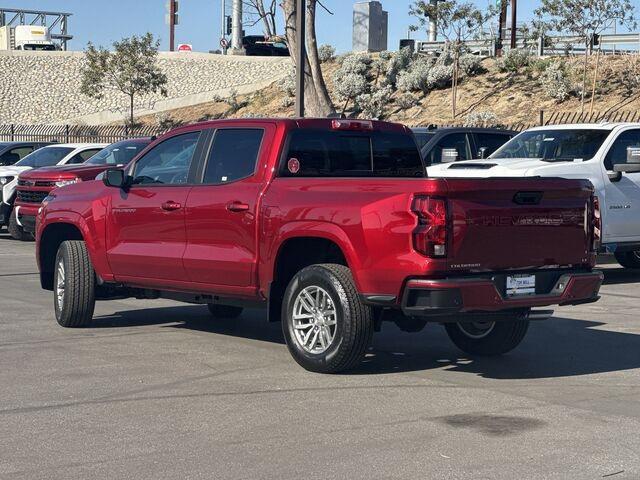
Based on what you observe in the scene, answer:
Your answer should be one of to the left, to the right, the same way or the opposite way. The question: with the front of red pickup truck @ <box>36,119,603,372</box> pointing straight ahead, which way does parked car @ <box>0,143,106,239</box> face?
to the left

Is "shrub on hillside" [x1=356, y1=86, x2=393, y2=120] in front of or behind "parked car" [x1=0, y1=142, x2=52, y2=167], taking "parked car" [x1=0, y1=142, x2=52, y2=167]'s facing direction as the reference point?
behind

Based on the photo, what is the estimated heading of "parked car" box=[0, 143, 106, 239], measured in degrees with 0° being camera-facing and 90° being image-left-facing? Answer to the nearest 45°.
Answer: approximately 45°

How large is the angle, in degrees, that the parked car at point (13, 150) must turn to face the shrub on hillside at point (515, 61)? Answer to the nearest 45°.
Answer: approximately 180°

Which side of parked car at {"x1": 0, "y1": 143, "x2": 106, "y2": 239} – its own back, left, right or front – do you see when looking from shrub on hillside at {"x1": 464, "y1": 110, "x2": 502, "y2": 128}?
back

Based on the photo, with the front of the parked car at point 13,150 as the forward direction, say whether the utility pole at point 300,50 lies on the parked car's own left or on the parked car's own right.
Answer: on the parked car's own left

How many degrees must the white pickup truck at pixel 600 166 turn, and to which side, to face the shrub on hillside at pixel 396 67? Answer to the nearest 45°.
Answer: approximately 135° to its right

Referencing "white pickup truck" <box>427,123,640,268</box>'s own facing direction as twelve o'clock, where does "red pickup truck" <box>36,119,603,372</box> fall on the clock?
The red pickup truck is roughly at 11 o'clock from the white pickup truck.

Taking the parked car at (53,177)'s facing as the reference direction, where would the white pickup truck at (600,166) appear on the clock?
The white pickup truck is roughly at 9 o'clock from the parked car.

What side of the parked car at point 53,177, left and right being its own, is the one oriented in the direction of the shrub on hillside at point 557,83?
back

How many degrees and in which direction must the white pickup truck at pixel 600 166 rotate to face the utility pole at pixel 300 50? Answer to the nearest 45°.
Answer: approximately 90° to its right

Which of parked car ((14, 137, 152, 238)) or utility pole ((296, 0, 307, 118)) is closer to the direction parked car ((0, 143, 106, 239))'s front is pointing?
the parked car

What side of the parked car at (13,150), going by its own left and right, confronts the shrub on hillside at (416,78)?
back

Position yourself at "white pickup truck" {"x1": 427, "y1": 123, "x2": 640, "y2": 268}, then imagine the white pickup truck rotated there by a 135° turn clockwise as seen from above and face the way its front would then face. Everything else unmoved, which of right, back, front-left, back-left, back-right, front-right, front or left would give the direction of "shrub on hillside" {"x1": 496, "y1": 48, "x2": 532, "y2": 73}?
front

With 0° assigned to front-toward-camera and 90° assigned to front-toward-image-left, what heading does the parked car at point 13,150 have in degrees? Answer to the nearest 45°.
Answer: approximately 45°

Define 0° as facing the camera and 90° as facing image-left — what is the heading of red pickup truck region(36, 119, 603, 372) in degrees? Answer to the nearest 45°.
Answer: approximately 135°
